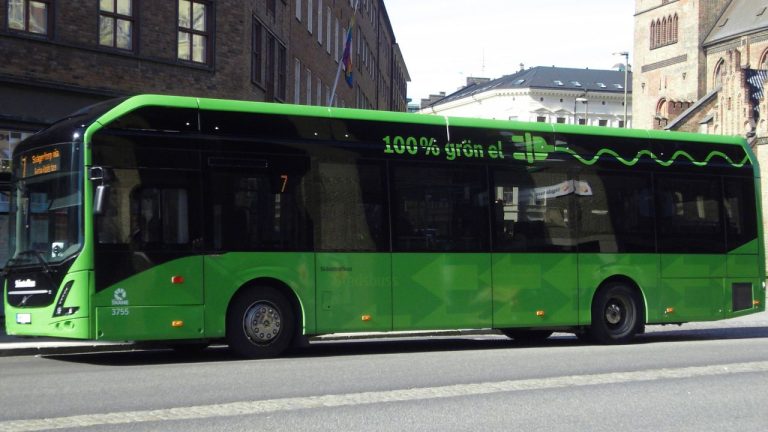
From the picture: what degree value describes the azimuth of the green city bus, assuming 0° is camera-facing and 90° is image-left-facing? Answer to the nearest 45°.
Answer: approximately 45°
